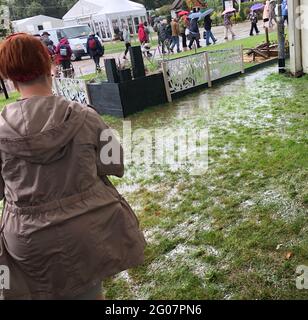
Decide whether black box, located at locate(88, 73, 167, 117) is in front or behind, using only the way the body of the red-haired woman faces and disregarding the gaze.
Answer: in front

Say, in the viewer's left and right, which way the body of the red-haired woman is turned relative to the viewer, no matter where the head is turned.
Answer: facing away from the viewer

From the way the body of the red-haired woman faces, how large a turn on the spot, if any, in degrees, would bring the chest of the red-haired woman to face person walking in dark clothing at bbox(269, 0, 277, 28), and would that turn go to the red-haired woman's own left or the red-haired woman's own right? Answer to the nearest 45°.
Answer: approximately 45° to the red-haired woman's own right

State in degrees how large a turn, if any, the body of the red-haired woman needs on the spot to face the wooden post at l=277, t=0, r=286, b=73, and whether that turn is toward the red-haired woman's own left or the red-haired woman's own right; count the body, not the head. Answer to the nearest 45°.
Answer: approximately 45° to the red-haired woman's own right

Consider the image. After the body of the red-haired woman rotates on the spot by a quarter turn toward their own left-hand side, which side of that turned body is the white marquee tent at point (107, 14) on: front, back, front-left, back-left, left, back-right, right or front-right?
right

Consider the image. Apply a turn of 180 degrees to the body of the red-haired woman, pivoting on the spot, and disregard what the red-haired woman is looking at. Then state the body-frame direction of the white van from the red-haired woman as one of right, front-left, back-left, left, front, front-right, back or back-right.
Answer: back

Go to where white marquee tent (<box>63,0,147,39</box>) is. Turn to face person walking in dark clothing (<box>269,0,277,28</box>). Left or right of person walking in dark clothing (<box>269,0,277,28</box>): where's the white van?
right

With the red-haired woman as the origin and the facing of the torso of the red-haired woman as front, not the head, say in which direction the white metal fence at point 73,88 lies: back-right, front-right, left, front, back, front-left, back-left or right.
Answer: front

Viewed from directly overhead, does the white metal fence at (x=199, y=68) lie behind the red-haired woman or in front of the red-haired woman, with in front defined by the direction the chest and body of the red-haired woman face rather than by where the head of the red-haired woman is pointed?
in front
